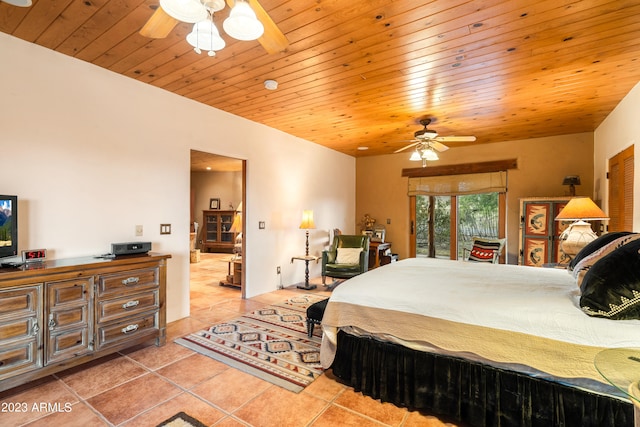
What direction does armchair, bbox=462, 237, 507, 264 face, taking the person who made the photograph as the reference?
facing the viewer and to the left of the viewer

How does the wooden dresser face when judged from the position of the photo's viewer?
facing the viewer and to the right of the viewer

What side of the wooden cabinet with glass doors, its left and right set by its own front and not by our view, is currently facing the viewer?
front

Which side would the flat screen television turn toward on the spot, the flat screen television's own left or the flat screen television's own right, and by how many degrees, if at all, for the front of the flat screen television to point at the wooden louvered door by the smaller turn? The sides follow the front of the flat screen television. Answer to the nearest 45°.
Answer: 0° — it already faces it

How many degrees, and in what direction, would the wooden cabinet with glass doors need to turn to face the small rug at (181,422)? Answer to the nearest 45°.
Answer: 0° — it already faces it

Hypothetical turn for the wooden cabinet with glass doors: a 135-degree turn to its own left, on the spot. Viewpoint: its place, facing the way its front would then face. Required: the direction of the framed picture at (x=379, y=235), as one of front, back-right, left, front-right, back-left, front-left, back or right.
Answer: right

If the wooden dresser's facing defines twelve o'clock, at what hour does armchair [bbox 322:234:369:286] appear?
The armchair is roughly at 10 o'clock from the wooden dresser.

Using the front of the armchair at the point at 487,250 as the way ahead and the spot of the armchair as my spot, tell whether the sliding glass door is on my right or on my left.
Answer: on my right

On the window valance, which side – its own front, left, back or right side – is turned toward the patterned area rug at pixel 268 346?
front

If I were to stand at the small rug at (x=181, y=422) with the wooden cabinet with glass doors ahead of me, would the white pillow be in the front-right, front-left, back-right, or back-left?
front-right

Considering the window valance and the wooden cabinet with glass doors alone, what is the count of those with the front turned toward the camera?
2

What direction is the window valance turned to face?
toward the camera

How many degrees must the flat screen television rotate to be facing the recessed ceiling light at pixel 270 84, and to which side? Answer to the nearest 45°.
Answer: approximately 45° to its left

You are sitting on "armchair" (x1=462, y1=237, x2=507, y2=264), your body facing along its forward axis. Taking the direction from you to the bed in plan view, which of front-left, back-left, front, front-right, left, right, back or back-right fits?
front-left

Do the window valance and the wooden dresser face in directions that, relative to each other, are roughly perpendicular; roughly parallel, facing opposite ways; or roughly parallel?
roughly perpendicular

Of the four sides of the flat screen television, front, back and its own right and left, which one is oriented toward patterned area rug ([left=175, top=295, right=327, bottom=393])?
front
